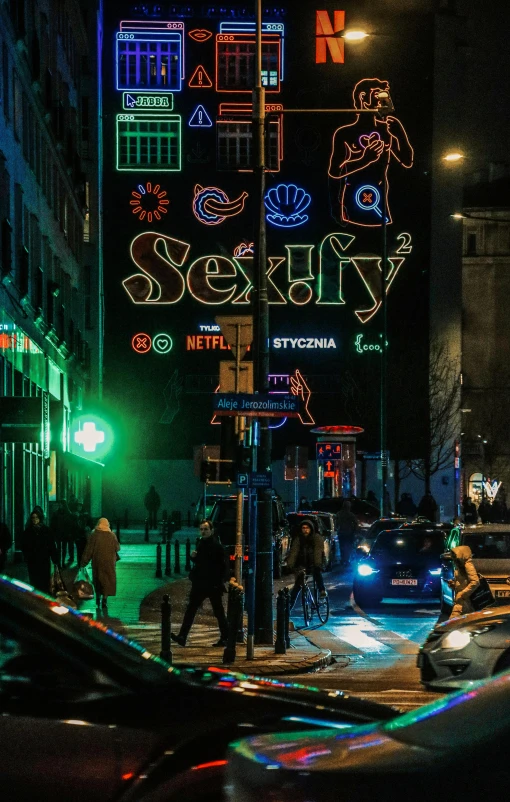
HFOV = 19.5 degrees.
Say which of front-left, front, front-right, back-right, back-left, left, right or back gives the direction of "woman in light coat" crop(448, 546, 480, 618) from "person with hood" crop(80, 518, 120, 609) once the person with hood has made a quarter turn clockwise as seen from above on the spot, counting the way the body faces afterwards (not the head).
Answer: front-right

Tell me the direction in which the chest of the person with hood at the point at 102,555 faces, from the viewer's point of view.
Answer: away from the camera

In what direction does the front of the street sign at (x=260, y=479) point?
toward the camera

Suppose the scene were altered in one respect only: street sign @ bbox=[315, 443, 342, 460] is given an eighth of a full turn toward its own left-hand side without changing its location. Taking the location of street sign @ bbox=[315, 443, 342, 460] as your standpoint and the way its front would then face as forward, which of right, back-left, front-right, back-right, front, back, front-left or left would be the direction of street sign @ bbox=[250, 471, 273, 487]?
front-right

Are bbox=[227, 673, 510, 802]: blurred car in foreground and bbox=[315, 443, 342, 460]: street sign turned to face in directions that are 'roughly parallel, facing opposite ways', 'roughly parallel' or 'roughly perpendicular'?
roughly perpendicular

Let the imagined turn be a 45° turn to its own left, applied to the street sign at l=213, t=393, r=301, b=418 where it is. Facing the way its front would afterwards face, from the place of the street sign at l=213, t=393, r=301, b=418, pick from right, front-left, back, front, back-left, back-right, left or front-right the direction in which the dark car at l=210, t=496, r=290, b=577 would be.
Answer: back-left

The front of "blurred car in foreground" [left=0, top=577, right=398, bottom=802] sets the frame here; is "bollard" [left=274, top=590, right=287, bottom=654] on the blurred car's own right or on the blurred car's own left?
on the blurred car's own left

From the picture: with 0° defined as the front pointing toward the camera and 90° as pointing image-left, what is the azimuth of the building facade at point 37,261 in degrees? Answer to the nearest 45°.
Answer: approximately 270°

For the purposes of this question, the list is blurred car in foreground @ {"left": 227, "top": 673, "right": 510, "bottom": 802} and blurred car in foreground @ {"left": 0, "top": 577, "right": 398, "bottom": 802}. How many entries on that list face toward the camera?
0

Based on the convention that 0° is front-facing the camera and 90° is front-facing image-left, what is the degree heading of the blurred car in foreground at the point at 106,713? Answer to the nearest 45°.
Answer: approximately 270°

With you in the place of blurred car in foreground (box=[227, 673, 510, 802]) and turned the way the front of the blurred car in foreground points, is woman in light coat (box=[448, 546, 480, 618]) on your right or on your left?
on your right

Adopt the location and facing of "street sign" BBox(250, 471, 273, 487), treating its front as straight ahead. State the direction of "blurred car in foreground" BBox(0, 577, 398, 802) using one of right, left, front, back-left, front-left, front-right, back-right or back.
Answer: front

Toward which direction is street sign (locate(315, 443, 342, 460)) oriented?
toward the camera

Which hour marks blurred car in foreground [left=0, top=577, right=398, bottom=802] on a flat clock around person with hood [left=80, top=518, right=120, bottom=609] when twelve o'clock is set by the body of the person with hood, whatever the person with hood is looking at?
The blurred car in foreground is roughly at 6 o'clock from the person with hood.

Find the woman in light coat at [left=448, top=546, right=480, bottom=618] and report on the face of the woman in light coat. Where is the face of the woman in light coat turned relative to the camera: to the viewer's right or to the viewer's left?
to the viewer's left

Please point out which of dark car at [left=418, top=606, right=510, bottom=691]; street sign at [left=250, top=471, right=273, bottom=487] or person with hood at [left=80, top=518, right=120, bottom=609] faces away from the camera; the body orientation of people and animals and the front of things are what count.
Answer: the person with hood

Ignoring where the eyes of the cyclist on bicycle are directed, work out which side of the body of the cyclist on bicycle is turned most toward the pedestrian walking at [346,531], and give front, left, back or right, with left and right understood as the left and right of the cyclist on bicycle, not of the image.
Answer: back
